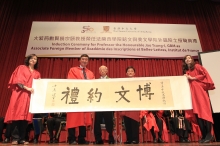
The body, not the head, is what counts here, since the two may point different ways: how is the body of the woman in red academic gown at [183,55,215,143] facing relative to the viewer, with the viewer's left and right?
facing the viewer and to the left of the viewer

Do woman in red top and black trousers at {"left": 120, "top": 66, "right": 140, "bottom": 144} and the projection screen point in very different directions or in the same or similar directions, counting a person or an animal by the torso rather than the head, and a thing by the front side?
same or similar directions

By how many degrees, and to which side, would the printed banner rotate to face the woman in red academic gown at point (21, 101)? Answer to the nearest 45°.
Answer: approximately 45° to its right

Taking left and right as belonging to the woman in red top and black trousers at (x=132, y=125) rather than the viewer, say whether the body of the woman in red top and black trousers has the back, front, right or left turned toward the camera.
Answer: front

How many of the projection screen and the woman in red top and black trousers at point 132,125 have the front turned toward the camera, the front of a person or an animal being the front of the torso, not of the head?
2

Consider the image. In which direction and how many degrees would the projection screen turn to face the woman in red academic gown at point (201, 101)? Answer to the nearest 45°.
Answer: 0° — it already faces them

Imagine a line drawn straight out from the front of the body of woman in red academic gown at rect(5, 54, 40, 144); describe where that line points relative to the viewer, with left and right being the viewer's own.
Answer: facing the viewer and to the right of the viewer

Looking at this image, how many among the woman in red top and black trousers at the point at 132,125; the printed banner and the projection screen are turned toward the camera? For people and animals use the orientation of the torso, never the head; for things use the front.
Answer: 3

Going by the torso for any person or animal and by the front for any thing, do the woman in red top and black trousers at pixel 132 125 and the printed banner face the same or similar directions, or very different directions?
same or similar directions

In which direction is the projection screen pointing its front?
toward the camera

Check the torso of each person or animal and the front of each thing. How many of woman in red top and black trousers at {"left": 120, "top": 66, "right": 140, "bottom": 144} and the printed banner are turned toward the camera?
2
